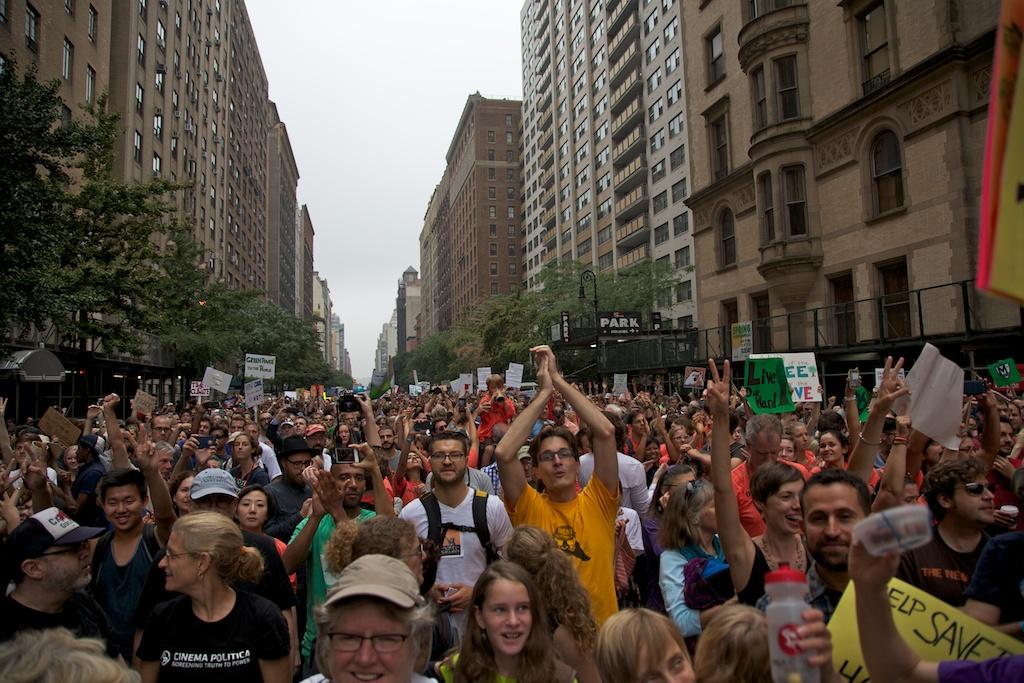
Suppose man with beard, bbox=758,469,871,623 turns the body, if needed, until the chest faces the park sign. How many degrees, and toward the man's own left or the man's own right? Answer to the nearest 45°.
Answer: approximately 180°

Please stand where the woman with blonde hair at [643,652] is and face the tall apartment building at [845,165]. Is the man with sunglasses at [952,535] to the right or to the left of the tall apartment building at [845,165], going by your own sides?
right

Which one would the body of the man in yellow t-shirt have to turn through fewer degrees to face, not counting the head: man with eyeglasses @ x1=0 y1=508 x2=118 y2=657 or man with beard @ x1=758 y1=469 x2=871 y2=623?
the man with beard

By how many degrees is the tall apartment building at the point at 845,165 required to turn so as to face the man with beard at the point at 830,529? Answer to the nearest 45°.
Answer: approximately 45° to its left

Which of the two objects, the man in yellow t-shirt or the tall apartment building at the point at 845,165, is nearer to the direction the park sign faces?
the man in yellow t-shirt

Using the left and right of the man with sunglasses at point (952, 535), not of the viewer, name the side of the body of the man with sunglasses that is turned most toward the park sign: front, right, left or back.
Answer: back

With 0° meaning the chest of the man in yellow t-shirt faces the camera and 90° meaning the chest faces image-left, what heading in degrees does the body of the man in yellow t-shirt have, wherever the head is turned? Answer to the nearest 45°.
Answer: approximately 0°

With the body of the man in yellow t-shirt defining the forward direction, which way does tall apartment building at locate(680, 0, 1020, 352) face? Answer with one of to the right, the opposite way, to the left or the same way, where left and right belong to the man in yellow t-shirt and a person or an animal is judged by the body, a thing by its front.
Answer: to the right

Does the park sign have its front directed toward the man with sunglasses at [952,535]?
yes

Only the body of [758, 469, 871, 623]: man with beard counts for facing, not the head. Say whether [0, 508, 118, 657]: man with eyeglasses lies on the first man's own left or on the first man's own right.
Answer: on the first man's own right

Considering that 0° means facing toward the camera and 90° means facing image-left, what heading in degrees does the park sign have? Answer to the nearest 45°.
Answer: approximately 0°
